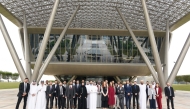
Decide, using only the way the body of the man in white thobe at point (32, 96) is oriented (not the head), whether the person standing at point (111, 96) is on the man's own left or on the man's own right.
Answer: on the man's own left

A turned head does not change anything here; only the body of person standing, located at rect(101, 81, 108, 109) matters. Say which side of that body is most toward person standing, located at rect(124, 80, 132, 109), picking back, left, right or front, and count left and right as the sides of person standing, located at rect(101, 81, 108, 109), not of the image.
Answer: left

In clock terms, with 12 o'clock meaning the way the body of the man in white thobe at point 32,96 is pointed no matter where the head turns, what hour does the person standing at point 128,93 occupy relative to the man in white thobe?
The person standing is roughly at 9 o'clock from the man in white thobe.

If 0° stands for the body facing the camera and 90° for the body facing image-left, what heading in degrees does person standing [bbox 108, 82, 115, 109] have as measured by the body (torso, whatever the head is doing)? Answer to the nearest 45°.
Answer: approximately 0°

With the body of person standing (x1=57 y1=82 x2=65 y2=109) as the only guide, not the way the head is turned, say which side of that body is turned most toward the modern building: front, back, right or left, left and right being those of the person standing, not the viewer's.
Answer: back

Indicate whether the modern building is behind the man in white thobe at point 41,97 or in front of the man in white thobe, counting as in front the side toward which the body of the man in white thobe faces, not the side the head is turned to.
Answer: behind
